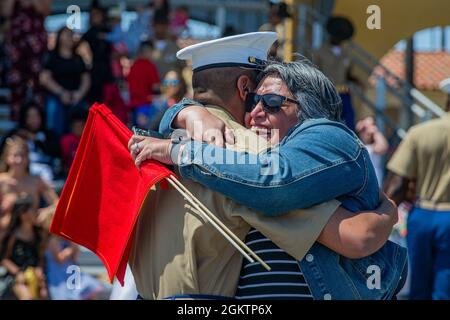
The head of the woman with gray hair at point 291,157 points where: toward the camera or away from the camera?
toward the camera

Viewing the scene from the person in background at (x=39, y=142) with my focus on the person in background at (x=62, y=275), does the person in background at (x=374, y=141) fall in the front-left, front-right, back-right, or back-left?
front-left

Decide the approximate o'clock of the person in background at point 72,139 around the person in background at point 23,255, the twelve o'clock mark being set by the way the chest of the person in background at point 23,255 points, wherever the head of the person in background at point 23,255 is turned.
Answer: the person in background at point 72,139 is roughly at 8 o'clock from the person in background at point 23,255.

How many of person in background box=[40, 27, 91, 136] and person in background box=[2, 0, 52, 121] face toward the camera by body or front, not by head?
2

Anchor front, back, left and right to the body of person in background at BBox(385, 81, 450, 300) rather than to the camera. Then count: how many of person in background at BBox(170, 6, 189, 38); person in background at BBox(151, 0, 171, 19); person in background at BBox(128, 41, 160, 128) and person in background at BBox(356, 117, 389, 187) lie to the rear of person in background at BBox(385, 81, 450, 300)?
0

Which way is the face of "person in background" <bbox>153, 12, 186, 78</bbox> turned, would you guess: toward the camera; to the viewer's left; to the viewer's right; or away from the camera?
toward the camera

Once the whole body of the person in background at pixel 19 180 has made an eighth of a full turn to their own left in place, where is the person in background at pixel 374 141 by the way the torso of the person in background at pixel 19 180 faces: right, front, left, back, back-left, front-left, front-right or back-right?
front-left

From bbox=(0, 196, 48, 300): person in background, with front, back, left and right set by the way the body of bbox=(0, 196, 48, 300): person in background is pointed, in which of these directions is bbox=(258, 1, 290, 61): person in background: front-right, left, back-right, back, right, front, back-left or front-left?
left

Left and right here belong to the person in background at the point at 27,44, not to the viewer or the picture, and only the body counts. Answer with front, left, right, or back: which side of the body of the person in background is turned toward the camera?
front

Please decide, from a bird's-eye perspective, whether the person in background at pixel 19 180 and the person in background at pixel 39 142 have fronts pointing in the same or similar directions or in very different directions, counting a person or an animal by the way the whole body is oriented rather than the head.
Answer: same or similar directions

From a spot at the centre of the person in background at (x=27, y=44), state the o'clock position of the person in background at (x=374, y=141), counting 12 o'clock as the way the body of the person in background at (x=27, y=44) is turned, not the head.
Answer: the person in background at (x=374, y=141) is roughly at 10 o'clock from the person in background at (x=27, y=44).

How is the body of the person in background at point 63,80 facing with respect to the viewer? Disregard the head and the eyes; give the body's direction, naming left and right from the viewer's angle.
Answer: facing the viewer

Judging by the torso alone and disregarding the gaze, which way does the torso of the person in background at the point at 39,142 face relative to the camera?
toward the camera

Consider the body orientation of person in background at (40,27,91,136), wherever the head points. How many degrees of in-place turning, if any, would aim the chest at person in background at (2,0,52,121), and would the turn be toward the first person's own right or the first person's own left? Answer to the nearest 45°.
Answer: approximately 135° to the first person's own right

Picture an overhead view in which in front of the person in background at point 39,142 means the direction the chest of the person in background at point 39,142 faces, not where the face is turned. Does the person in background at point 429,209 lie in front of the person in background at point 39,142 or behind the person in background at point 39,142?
in front

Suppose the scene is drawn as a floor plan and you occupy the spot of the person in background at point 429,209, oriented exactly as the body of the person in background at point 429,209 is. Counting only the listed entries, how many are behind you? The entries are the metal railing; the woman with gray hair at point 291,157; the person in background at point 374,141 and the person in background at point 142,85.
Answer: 1
